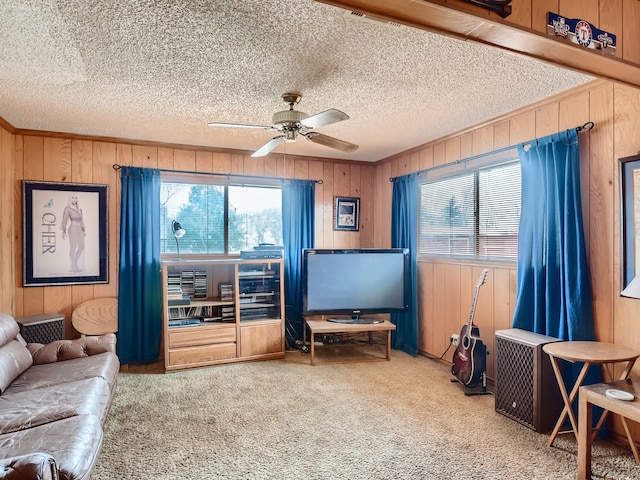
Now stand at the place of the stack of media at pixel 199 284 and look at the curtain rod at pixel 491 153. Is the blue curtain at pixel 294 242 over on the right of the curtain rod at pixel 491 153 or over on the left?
left

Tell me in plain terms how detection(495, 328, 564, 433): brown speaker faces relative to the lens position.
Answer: facing the viewer and to the left of the viewer

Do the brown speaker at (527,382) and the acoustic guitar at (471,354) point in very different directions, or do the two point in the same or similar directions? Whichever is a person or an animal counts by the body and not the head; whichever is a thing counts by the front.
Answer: same or similar directions

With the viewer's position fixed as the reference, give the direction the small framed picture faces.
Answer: facing the viewer

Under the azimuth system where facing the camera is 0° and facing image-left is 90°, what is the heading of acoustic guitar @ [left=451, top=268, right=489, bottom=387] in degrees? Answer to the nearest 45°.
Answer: approximately 45°

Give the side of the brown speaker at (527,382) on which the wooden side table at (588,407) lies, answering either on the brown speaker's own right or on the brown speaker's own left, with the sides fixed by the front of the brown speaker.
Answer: on the brown speaker's own left

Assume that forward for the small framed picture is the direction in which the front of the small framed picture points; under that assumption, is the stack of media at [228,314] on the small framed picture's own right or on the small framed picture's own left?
on the small framed picture's own right

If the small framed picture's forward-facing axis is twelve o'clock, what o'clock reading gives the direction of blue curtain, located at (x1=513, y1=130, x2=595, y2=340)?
The blue curtain is roughly at 11 o'clock from the small framed picture.

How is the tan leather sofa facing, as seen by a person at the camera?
facing to the right of the viewer

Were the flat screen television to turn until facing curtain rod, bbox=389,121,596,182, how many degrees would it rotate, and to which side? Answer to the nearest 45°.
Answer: approximately 45° to its left

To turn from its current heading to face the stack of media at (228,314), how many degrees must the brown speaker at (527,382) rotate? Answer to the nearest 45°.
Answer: approximately 45° to its right

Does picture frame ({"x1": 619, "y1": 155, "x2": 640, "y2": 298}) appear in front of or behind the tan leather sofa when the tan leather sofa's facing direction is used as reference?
in front

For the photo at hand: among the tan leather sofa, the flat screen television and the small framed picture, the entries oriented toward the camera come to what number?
2

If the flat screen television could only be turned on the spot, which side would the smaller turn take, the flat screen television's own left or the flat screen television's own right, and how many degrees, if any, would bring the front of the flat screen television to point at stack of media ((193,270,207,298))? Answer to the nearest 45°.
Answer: approximately 90° to the flat screen television's own right

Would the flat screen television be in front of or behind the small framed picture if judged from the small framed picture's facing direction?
in front

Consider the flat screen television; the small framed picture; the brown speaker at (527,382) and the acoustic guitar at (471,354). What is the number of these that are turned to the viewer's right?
0
